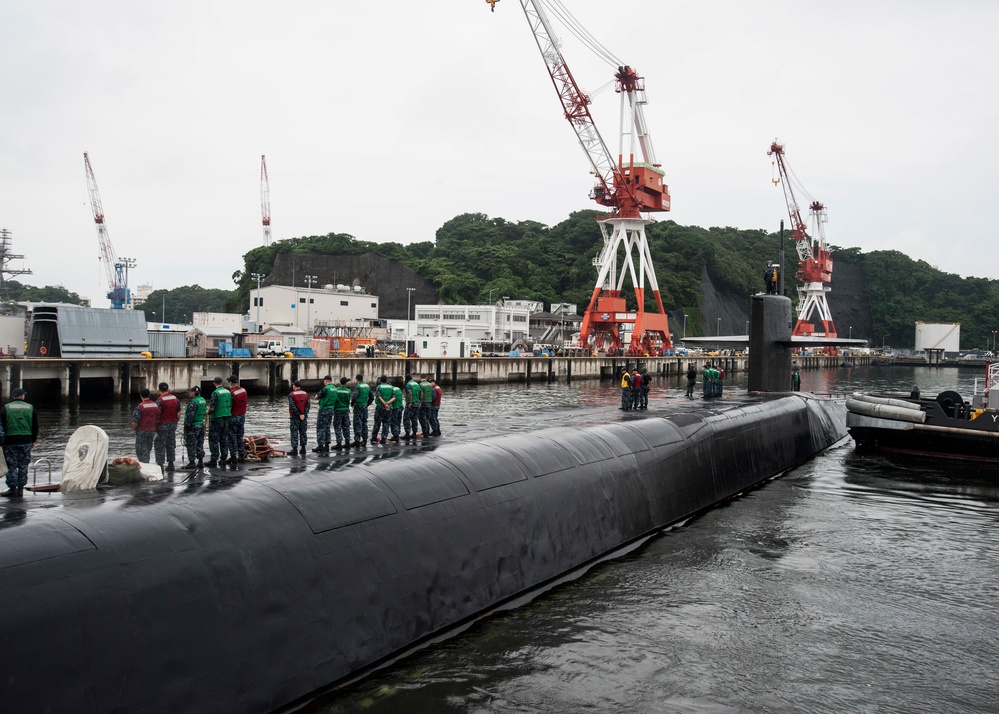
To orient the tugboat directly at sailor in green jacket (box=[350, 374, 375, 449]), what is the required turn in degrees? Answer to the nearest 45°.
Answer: approximately 45° to its left

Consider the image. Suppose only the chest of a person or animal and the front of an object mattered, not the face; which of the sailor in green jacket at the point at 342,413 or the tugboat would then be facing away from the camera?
the sailor in green jacket

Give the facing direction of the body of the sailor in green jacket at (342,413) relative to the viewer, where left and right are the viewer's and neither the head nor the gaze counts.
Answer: facing away from the viewer

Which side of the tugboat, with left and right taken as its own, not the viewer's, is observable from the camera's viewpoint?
left

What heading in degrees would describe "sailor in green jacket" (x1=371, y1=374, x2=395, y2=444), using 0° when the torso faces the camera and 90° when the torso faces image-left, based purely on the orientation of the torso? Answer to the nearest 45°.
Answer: approximately 180°
